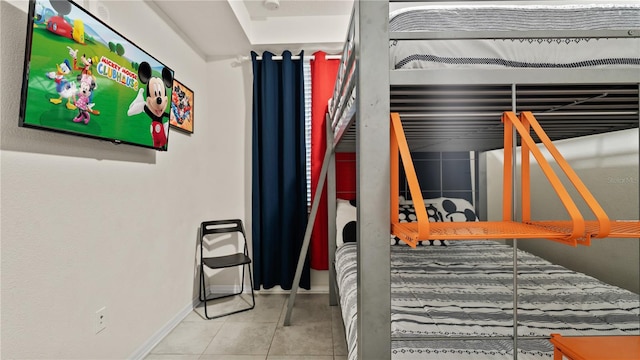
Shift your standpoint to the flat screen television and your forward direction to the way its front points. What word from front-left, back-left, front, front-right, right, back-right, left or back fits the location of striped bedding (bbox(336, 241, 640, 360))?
front

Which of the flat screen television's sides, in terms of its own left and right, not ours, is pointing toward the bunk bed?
front

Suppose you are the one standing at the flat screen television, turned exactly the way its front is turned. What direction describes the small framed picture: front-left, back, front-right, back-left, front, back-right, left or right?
left

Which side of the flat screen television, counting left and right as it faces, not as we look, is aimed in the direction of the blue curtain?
left

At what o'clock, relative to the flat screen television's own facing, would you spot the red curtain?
The red curtain is roughly at 10 o'clock from the flat screen television.

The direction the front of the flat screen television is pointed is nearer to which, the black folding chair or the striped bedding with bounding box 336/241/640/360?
the striped bedding

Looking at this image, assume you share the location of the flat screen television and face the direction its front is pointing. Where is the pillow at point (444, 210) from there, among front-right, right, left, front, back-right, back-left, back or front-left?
front-left

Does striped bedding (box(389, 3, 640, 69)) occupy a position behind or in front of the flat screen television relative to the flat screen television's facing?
in front

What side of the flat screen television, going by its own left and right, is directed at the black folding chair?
left

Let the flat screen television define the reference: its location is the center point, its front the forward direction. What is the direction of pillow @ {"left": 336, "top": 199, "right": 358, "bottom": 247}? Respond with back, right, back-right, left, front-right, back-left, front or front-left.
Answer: front-left

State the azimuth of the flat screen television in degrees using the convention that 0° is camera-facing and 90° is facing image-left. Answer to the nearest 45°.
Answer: approximately 315°
